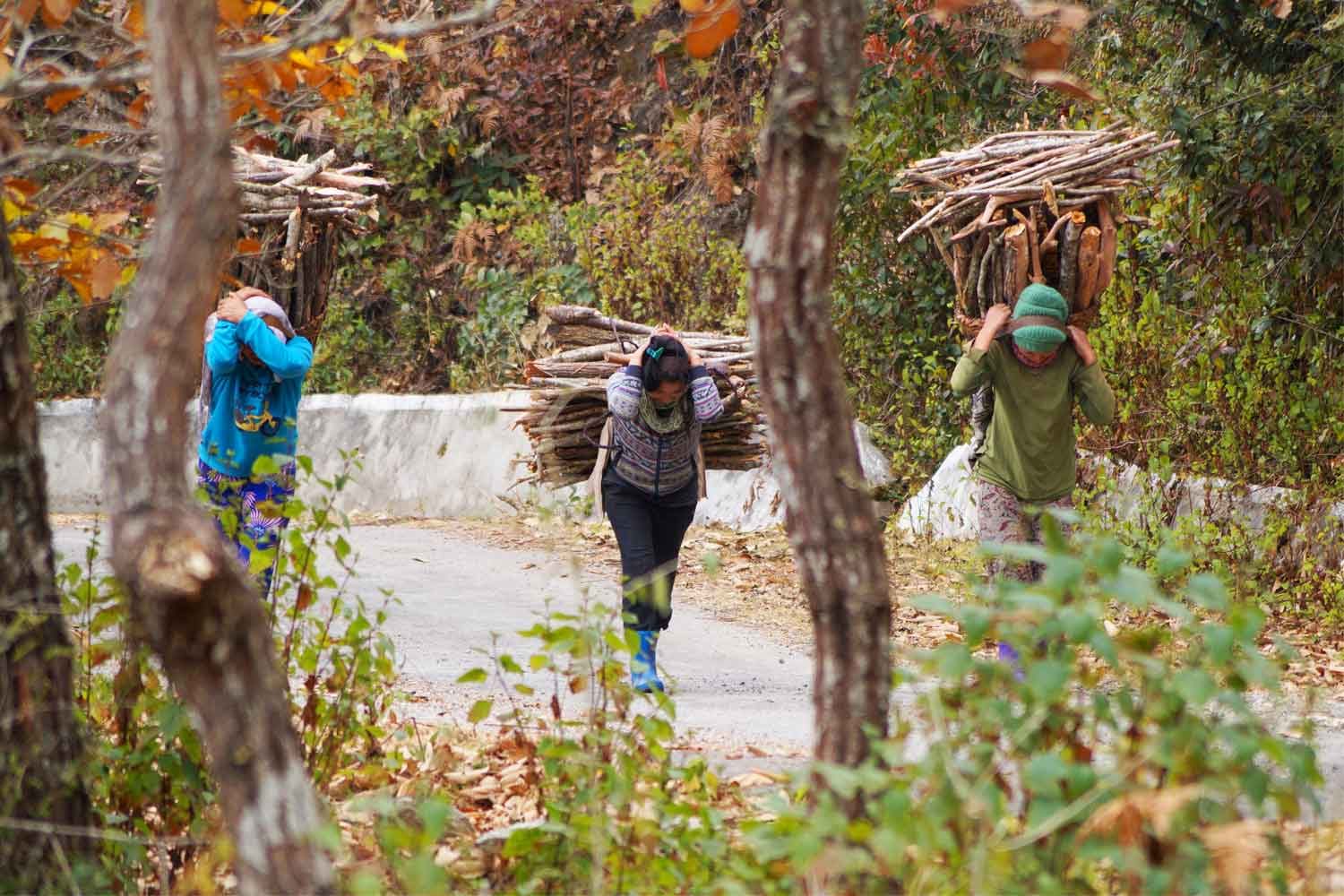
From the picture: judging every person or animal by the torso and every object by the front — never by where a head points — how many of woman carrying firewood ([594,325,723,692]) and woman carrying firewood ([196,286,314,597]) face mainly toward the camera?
2

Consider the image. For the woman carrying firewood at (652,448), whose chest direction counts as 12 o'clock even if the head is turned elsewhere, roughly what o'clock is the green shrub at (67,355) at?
The green shrub is roughly at 5 o'clock from the woman carrying firewood.

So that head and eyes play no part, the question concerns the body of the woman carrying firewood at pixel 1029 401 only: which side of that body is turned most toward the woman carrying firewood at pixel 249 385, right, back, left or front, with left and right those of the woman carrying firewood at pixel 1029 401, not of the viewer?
right

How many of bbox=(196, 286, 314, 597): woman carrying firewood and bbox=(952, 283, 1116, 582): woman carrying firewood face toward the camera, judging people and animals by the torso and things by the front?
2

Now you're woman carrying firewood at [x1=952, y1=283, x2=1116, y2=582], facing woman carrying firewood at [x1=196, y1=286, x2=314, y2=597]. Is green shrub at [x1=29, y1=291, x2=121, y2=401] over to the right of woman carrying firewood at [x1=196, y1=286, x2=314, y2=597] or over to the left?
right

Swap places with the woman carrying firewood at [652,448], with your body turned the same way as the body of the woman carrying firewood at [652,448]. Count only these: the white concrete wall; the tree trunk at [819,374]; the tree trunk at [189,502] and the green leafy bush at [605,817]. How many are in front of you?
3

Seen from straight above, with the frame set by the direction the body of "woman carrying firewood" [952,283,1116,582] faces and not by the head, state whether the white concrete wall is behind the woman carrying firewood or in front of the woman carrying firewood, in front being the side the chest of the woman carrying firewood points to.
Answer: behind

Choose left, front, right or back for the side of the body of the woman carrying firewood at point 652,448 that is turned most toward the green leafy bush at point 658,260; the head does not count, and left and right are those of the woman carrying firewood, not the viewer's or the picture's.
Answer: back

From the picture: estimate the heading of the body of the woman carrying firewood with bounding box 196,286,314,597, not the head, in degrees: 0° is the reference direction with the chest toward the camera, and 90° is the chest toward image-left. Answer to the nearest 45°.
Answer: approximately 0°
